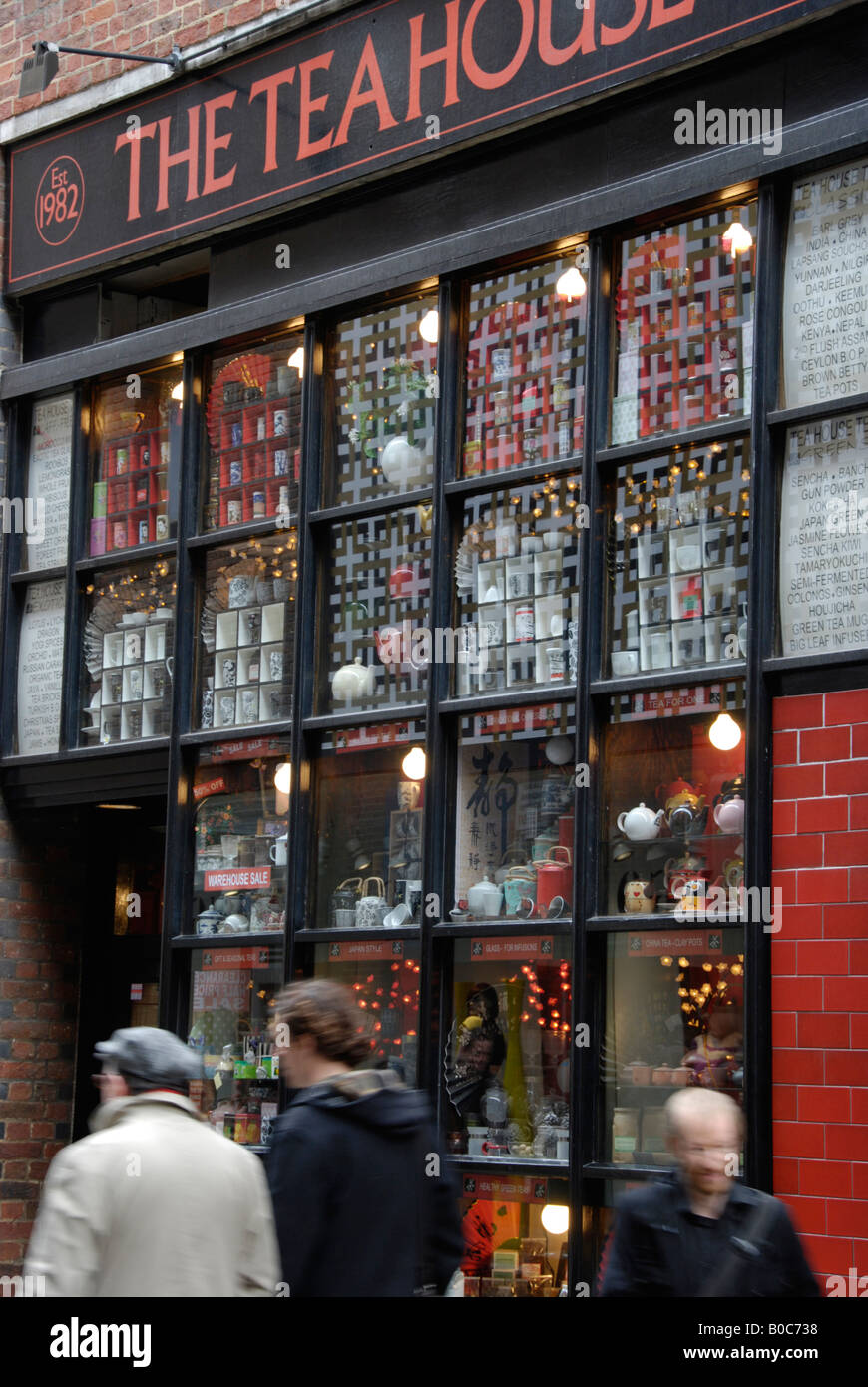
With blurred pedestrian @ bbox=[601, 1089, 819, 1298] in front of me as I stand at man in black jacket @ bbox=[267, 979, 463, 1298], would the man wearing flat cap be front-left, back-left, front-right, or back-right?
back-right

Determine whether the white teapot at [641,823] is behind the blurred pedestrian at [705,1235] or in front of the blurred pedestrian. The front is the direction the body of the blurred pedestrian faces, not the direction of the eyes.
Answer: behind

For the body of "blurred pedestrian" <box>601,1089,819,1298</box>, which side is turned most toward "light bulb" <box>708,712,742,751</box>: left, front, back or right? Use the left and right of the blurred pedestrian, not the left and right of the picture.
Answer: back

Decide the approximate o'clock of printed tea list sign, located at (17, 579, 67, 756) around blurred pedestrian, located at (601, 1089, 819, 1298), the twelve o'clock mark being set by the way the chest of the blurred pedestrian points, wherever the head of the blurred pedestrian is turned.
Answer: The printed tea list sign is roughly at 5 o'clock from the blurred pedestrian.

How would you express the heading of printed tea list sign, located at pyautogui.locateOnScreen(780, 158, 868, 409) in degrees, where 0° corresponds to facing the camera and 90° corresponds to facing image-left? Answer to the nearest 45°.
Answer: approximately 45°

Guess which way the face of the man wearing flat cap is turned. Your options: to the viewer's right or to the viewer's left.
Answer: to the viewer's left

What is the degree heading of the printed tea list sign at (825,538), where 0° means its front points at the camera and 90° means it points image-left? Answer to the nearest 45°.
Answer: approximately 45°
